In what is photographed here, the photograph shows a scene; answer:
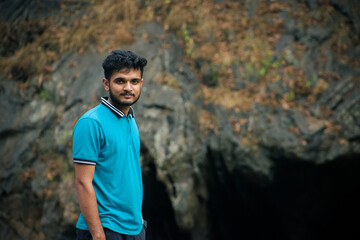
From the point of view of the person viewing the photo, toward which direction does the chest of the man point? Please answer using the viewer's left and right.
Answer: facing the viewer and to the right of the viewer
